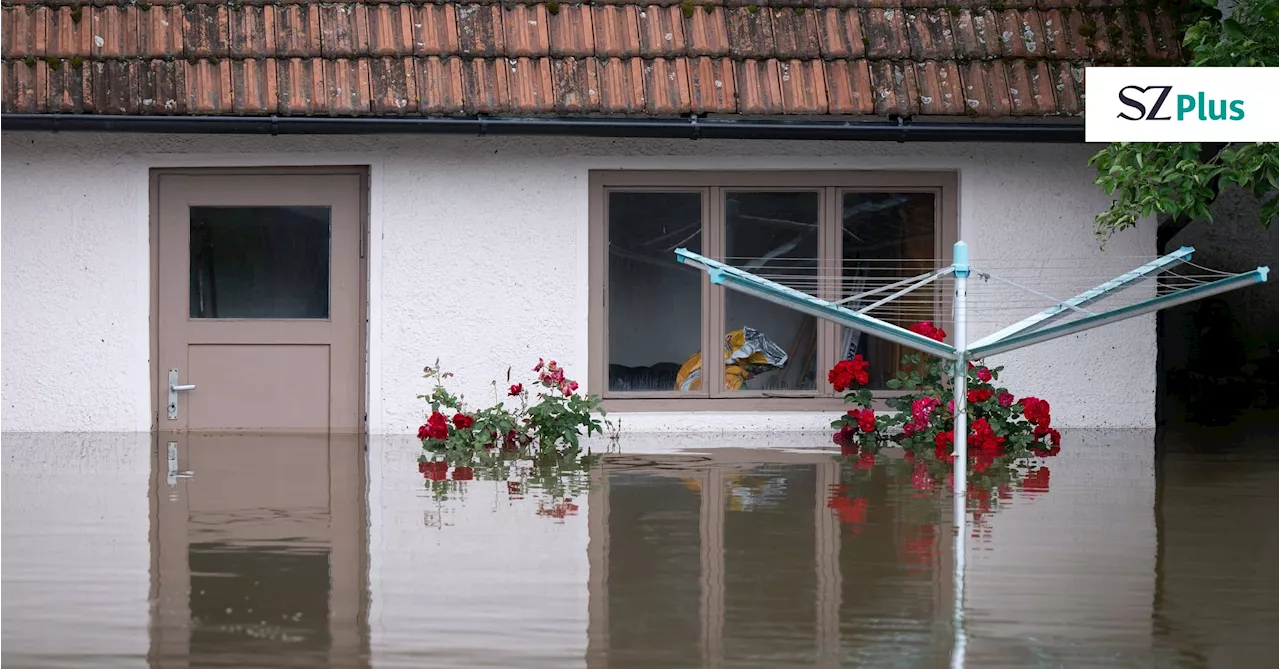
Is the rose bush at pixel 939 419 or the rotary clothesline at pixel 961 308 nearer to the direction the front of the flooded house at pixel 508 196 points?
the rotary clothesline

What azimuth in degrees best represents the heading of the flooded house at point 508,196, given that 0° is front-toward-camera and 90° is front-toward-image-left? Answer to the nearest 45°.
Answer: approximately 0°

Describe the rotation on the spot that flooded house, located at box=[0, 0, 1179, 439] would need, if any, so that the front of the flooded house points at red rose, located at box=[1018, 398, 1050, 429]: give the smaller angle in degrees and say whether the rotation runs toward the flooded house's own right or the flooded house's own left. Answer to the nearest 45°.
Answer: approximately 90° to the flooded house's own left

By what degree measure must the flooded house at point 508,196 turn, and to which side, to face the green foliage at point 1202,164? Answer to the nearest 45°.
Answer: approximately 90° to its left
